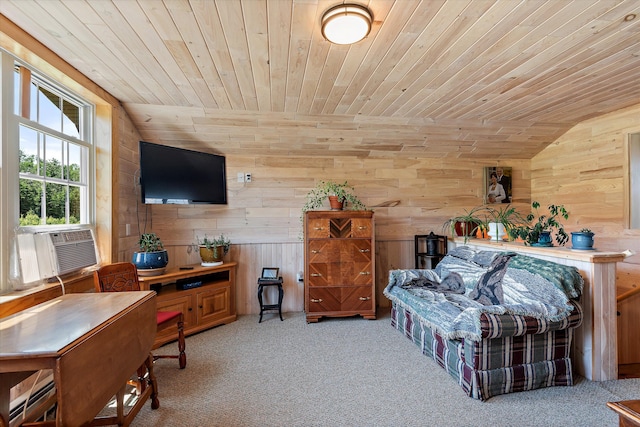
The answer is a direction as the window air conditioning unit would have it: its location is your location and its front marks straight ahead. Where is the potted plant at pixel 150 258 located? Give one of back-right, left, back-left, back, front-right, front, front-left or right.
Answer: left

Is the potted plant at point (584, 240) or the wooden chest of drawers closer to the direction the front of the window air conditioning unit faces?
the potted plant

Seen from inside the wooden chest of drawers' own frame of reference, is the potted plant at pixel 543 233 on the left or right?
on its left

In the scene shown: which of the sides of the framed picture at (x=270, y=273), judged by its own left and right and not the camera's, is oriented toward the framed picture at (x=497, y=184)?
left

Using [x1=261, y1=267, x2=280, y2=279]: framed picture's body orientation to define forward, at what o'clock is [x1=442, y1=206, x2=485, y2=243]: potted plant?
The potted plant is roughly at 9 o'clock from the framed picture.

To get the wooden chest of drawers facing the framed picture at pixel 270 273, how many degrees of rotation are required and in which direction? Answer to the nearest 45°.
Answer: approximately 90° to its right

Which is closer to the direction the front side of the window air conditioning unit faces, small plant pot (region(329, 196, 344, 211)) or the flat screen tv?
the small plant pot

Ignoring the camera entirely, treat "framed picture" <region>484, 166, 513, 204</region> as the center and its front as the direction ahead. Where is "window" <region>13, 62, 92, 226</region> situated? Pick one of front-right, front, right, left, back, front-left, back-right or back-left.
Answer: front-right

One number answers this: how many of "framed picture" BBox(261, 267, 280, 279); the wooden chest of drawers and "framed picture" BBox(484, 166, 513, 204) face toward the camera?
3

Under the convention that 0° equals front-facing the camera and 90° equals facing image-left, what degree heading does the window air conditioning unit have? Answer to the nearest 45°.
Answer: approximately 315°

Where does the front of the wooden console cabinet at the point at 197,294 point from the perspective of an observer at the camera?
facing the viewer and to the right of the viewer

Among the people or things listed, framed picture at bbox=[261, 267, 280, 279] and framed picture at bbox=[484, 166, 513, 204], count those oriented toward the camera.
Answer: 2

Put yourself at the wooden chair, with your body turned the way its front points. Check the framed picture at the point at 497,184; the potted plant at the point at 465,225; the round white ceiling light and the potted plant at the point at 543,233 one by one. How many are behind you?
0

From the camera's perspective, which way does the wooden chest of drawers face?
toward the camera

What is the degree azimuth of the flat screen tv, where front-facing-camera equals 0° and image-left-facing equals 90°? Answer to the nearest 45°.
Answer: approximately 315°

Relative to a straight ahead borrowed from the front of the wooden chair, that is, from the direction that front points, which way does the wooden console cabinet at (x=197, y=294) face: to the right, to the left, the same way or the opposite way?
the same way

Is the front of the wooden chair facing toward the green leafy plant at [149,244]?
no

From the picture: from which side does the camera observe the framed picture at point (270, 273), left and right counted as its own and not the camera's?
front

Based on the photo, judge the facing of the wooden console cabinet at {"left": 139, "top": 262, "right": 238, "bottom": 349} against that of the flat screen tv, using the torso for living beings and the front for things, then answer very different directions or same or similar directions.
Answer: same or similar directions

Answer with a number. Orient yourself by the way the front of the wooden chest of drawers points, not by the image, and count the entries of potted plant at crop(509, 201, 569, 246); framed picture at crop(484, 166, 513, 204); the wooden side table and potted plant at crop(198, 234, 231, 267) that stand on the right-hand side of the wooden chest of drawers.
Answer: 2
